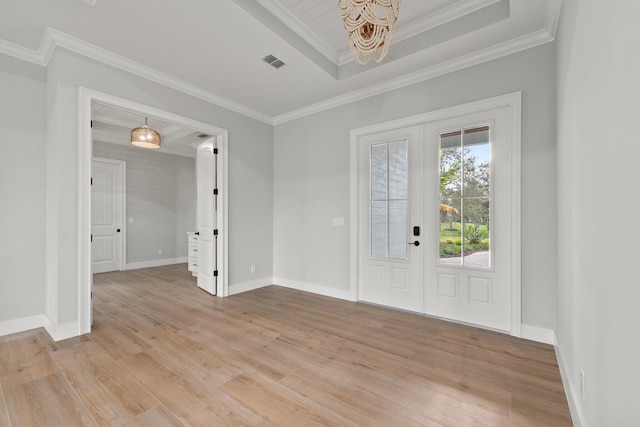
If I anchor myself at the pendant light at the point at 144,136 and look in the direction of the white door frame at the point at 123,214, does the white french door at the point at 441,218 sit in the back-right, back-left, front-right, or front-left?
back-right

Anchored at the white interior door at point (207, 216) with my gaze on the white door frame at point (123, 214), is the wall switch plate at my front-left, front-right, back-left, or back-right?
back-right

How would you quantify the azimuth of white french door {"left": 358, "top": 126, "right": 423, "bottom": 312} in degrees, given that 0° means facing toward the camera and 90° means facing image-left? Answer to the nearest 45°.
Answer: approximately 45°

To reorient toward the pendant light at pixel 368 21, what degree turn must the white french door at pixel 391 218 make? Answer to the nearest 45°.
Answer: approximately 45° to its left

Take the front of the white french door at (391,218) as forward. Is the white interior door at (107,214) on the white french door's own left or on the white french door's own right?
on the white french door's own right

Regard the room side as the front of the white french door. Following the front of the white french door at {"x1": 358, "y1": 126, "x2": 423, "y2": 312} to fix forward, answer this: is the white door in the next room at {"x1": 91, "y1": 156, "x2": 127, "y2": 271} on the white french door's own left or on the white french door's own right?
on the white french door's own right

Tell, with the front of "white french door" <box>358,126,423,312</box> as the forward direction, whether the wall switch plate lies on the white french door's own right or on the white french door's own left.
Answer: on the white french door's own right
